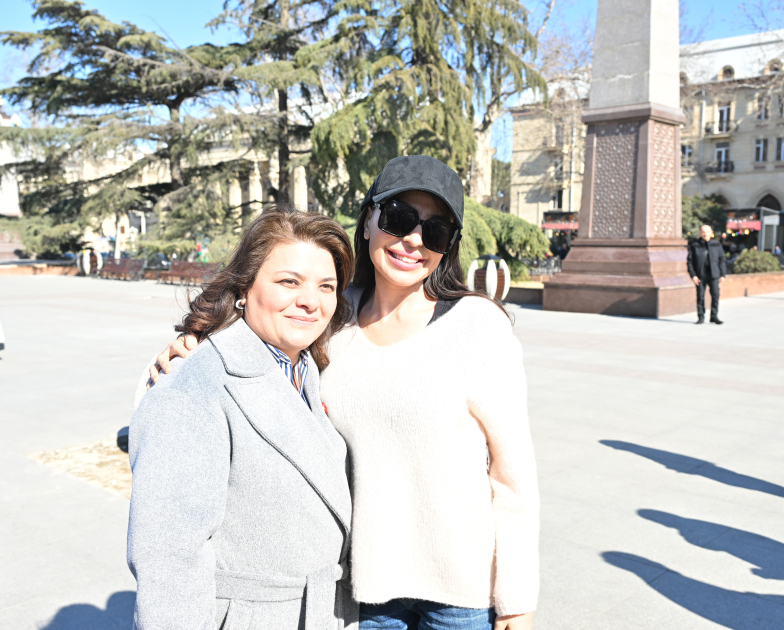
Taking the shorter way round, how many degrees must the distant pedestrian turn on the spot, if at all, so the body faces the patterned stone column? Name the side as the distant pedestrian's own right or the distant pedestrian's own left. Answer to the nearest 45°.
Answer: approximately 135° to the distant pedestrian's own right

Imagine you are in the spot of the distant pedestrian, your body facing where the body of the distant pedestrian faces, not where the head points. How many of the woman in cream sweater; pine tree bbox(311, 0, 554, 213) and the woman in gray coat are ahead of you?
2

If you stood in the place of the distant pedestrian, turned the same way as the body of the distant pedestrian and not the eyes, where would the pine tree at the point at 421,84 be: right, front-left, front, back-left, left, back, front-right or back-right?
back-right

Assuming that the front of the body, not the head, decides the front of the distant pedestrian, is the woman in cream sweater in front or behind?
in front

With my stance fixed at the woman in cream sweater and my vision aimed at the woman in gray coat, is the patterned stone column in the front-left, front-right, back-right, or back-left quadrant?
back-right

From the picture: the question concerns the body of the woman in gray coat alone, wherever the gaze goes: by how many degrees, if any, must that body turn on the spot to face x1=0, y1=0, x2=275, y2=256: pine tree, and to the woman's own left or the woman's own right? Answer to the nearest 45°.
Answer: approximately 135° to the woman's own left

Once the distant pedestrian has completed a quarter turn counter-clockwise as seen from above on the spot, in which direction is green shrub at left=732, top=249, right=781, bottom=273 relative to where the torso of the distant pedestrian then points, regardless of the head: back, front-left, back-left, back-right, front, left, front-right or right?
left

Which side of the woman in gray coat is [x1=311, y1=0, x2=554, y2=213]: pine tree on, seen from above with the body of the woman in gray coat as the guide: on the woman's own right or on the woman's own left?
on the woman's own left

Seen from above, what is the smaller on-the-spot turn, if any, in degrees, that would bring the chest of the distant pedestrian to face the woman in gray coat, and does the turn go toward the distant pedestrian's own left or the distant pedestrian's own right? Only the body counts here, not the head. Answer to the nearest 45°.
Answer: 0° — they already face them
